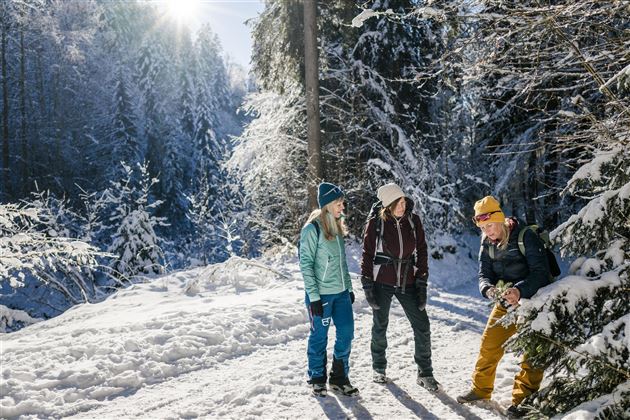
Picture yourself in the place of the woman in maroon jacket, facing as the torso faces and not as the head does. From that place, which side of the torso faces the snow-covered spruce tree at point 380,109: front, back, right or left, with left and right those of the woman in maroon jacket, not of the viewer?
back

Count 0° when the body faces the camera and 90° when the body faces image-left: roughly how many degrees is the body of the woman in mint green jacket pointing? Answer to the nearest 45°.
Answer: approximately 315°

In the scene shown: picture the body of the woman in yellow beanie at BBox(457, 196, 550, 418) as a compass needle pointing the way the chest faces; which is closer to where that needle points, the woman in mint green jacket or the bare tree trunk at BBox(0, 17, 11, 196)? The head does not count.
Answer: the woman in mint green jacket

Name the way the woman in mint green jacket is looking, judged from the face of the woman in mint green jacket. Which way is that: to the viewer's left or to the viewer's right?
to the viewer's right

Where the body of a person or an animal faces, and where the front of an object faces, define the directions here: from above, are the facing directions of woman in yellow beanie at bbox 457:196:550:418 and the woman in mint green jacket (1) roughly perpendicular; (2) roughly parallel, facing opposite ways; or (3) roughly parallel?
roughly perpendicular

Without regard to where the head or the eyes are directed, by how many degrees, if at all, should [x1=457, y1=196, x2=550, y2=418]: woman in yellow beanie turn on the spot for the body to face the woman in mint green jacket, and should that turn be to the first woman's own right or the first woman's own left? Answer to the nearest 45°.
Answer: approximately 45° to the first woman's own right

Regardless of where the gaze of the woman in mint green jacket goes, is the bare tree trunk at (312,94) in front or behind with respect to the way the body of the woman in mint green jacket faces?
behind

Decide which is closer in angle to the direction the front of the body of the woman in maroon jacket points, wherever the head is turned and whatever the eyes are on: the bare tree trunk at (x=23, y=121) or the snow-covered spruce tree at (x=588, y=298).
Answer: the snow-covered spruce tree

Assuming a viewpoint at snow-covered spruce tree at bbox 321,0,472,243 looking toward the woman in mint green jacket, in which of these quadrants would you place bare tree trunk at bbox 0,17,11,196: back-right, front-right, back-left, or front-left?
back-right

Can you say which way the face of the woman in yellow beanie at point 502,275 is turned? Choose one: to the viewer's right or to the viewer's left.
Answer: to the viewer's left

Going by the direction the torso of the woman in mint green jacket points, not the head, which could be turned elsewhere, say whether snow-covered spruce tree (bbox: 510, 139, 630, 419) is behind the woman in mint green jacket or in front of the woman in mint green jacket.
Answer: in front

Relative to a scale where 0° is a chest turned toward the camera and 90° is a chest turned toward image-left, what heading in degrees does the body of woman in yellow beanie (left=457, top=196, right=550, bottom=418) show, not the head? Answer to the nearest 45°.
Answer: approximately 45°
